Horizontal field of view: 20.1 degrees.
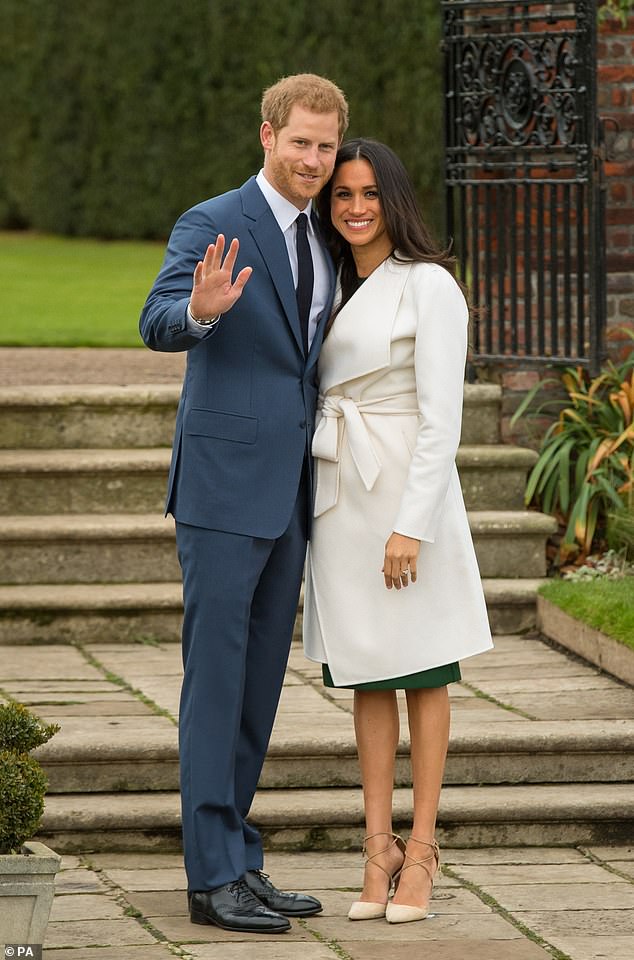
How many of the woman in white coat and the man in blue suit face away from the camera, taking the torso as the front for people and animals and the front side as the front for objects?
0

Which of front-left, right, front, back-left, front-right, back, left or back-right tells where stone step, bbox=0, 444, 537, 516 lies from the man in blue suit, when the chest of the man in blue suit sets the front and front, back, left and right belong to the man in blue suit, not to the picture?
back-left

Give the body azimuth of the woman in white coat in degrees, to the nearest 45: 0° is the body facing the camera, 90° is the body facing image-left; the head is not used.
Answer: approximately 45°

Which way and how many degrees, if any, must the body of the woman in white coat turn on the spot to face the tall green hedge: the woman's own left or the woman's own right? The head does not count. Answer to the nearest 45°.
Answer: approximately 135° to the woman's own right

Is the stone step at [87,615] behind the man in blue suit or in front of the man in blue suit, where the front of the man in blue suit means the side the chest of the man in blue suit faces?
behind

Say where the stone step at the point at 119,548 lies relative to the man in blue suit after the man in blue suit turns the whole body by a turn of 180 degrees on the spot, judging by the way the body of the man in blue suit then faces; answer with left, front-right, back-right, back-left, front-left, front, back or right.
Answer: front-right

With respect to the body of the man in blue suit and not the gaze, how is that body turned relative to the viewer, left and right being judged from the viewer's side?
facing the viewer and to the right of the viewer

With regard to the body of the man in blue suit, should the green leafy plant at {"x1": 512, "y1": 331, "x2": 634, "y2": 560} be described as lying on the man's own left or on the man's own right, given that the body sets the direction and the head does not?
on the man's own left
